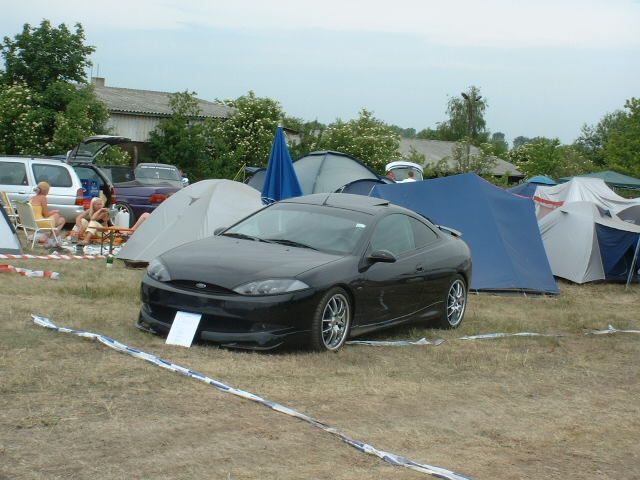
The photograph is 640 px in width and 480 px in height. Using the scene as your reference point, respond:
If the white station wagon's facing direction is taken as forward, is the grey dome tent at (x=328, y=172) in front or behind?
behind

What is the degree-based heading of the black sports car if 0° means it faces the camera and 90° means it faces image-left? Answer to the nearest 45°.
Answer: approximately 45°

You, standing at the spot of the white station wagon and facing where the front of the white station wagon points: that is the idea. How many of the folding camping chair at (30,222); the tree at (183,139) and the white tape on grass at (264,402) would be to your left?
2

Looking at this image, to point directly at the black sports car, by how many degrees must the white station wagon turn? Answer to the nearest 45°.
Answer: approximately 90° to its left

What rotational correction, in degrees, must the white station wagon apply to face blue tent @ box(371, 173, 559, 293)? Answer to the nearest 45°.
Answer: approximately 135° to its left

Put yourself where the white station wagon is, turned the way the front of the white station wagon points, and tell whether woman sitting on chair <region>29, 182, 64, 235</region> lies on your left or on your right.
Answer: on your left

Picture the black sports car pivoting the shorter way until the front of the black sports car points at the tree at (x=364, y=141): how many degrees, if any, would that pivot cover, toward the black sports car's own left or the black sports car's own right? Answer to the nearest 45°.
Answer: approximately 135° to the black sports car's own right

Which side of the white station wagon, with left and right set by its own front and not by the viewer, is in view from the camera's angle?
left

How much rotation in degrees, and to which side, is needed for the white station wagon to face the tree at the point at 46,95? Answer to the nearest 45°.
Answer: approximately 90° to its right

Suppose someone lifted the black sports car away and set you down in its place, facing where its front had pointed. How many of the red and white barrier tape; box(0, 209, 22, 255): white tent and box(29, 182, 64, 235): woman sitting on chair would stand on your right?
3

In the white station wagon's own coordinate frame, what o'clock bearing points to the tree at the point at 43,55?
The tree is roughly at 3 o'clock from the white station wagon.
